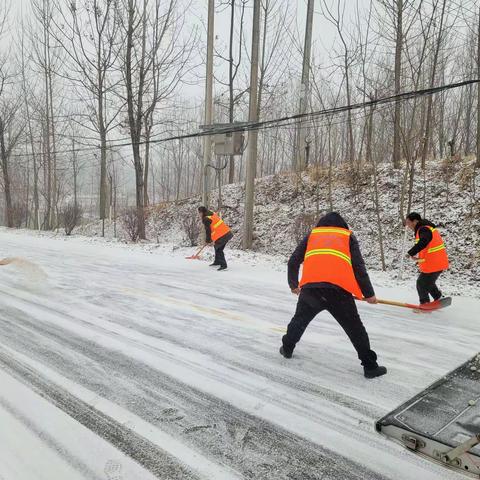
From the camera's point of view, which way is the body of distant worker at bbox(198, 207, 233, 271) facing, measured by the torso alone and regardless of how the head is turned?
to the viewer's left

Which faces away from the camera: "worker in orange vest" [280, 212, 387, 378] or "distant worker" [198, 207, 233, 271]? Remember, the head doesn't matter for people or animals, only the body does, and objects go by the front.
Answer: the worker in orange vest

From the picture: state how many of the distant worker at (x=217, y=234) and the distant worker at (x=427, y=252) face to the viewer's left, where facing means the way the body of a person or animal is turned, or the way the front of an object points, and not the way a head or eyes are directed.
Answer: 2

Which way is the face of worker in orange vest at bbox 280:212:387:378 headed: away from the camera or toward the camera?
away from the camera

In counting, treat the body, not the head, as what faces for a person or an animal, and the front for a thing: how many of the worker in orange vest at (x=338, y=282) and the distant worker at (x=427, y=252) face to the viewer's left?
1

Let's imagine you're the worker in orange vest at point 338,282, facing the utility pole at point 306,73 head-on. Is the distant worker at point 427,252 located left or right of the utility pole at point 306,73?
right

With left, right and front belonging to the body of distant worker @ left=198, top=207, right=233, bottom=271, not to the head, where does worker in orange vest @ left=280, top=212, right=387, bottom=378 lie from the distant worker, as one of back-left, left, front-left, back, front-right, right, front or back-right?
left

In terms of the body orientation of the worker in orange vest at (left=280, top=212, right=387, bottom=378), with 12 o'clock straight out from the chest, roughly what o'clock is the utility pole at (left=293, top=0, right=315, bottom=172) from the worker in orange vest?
The utility pole is roughly at 12 o'clock from the worker in orange vest.

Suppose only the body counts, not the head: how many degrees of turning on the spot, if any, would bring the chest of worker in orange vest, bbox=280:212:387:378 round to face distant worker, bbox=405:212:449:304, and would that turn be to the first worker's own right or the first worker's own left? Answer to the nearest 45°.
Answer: approximately 45° to the first worker's own right

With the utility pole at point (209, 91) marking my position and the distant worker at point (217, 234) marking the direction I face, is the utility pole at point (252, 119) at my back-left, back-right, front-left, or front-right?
front-left

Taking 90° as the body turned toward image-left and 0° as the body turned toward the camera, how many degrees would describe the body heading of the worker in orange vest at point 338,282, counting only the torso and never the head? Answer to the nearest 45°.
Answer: approximately 180°

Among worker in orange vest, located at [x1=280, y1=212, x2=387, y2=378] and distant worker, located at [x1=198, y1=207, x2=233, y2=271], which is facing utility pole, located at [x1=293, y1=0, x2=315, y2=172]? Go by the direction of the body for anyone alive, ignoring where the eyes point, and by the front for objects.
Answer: the worker in orange vest

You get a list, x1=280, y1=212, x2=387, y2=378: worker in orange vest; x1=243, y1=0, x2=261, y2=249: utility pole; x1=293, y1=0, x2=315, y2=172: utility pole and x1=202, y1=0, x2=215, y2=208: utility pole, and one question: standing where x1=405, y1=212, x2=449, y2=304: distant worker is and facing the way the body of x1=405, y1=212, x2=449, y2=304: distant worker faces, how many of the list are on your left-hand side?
1

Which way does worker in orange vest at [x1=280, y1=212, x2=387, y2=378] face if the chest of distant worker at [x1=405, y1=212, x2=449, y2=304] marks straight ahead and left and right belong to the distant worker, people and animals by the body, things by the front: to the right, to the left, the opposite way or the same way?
to the right

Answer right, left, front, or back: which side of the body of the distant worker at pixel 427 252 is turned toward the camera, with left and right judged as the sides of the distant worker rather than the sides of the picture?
left
